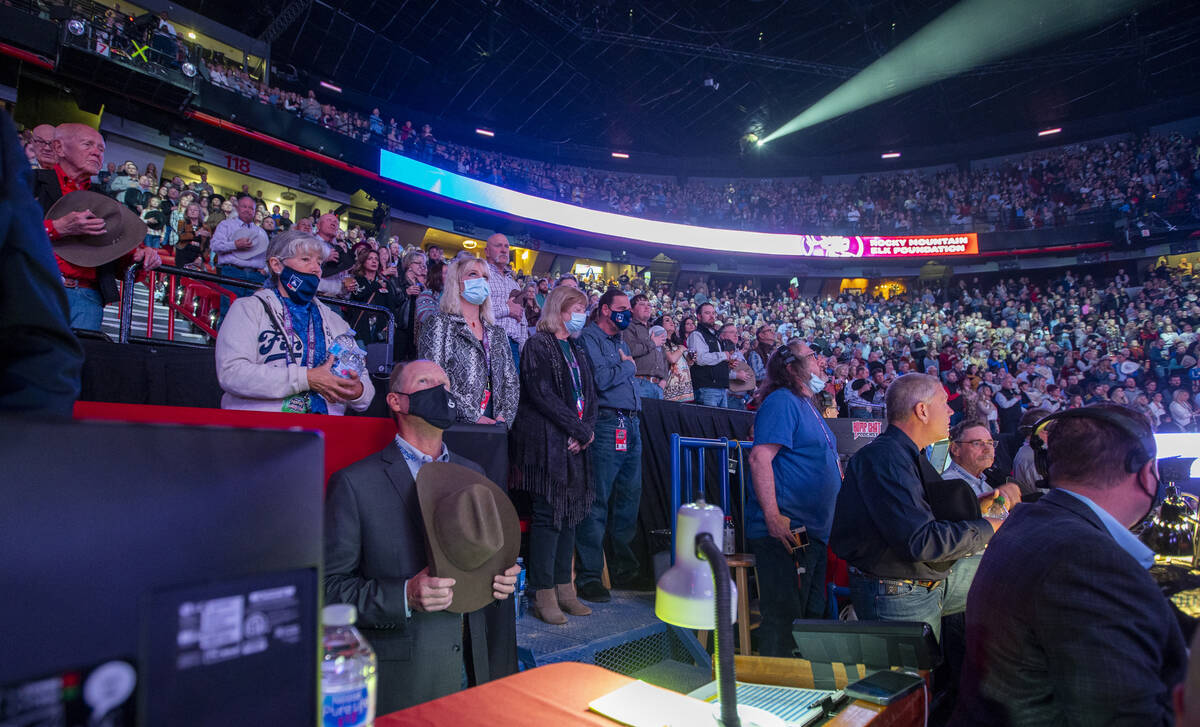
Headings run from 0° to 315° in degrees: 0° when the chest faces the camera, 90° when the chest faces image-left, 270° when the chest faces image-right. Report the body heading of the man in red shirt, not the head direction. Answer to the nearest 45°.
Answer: approximately 315°

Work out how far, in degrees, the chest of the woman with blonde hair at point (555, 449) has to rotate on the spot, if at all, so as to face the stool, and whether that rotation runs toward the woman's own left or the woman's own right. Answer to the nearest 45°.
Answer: approximately 45° to the woman's own left

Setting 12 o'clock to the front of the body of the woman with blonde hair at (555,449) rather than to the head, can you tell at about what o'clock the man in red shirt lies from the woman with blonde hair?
The man in red shirt is roughly at 4 o'clock from the woman with blonde hair.

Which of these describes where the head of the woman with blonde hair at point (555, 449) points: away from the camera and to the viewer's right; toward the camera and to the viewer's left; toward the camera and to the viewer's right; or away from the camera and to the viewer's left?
toward the camera and to the viewer's right

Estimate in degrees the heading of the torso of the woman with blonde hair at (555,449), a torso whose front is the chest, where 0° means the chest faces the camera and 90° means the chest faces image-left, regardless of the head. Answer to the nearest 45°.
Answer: approximately 315°
